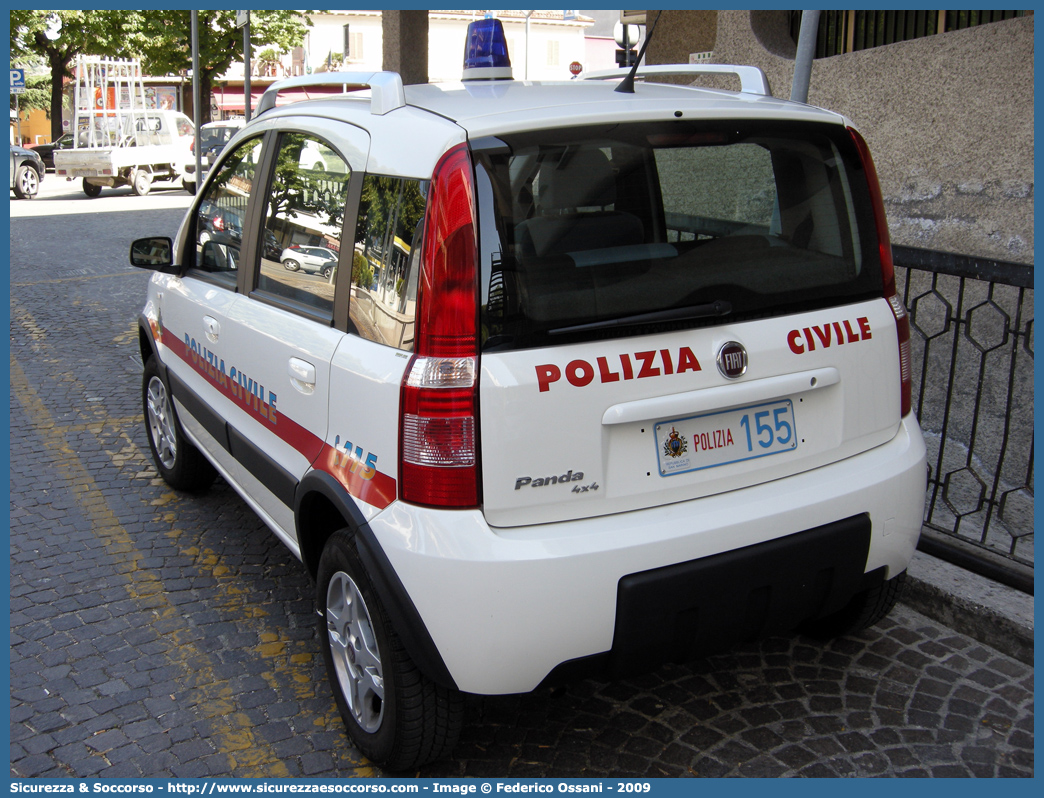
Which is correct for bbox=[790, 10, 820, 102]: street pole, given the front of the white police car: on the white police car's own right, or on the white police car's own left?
on the white police car's own right

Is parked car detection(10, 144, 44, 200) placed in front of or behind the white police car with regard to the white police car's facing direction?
in front

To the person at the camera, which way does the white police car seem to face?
facing away from the viewer and to the left of the viewer

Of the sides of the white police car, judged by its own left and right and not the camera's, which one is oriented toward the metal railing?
right

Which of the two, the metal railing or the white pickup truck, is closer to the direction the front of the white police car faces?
the white pickup truck

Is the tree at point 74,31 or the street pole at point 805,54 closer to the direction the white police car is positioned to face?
the tree
